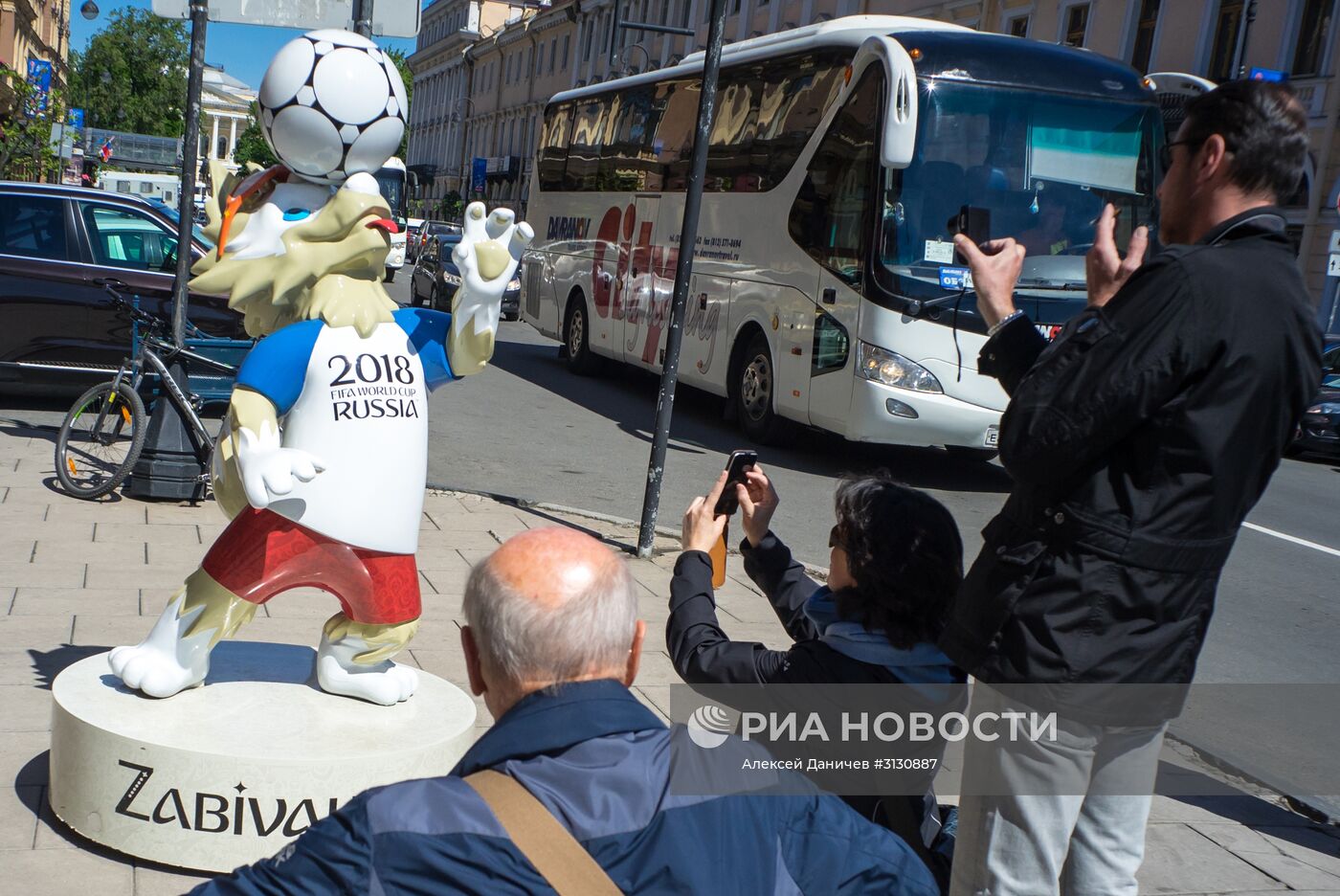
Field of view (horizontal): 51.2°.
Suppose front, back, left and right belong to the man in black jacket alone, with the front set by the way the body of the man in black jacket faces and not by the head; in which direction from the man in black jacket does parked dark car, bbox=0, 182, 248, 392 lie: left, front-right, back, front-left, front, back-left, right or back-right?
front

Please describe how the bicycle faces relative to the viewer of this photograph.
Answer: facing the viewer and to the left of the viewer

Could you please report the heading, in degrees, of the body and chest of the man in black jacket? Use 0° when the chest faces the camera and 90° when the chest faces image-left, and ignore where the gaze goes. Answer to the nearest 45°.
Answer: approximately 135°

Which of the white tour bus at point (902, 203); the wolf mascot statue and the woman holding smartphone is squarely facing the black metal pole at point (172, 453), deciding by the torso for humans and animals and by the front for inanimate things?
the woman holding smartphone

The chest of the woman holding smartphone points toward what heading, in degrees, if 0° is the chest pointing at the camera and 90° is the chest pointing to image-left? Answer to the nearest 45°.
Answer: approximately 135°

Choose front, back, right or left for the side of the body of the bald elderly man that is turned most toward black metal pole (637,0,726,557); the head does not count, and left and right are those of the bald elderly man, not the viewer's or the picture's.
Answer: front

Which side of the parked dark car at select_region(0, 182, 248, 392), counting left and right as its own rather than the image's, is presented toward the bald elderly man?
right

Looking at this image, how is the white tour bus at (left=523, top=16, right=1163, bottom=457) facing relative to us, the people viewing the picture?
facing the viewer and to the right of the viewer

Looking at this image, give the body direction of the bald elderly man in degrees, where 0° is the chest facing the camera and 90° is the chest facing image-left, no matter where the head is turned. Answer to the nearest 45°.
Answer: approximately 180°

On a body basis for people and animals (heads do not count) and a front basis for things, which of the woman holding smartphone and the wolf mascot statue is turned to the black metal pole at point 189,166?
the woman holding smartphone

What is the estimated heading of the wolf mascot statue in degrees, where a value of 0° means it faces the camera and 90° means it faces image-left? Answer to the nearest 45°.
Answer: approximately 315°

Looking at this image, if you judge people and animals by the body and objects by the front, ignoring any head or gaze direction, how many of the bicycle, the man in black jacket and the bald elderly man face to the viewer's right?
0

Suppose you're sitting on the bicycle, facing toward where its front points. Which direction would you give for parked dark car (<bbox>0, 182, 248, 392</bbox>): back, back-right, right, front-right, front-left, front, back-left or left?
back-right

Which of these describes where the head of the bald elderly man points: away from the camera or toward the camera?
away from the camera

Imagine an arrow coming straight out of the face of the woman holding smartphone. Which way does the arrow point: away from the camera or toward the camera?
away from the camera

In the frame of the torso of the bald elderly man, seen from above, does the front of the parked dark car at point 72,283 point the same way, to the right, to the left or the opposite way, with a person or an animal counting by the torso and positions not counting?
to the right

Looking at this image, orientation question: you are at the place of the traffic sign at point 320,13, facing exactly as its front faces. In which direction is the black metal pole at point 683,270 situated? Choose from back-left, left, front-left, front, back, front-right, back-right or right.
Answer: right

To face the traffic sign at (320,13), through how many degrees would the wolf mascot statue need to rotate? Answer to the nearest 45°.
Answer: approximately 135° to its left

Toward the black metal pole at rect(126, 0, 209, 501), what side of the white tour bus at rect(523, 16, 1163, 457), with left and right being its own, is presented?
right

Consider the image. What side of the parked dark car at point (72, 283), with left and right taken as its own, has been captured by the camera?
right

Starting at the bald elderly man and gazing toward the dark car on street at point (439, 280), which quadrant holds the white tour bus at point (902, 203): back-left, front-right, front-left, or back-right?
front-right
